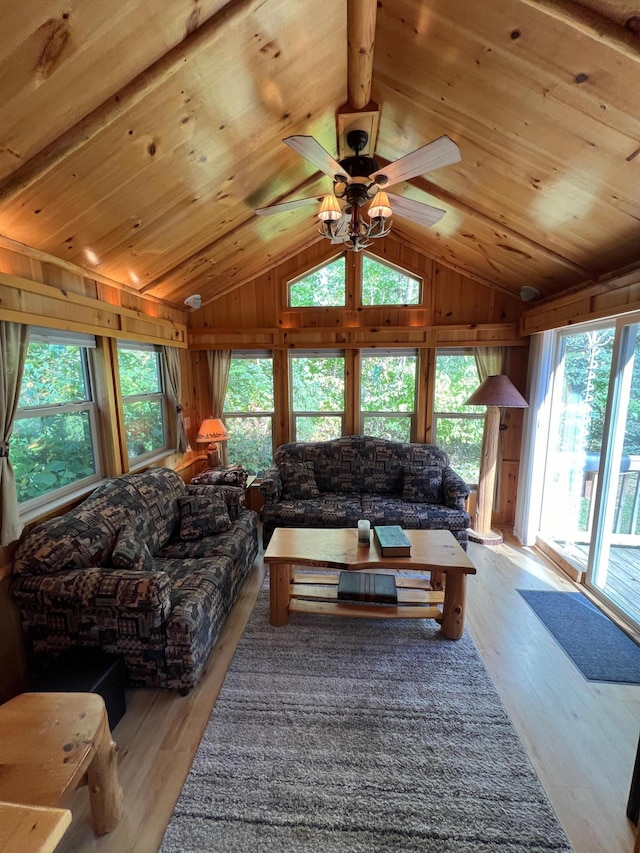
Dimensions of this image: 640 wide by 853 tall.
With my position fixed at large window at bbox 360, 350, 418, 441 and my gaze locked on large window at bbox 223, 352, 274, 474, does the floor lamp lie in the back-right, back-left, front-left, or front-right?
back-left

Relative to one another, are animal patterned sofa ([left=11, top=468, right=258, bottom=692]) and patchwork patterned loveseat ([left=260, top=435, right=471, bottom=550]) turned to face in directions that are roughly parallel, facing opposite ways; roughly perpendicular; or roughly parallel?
roughly perpendicular

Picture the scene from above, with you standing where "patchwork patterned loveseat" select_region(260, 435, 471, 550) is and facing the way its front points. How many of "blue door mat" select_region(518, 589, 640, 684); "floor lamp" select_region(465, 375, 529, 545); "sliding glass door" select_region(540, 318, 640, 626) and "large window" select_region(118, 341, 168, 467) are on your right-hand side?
1

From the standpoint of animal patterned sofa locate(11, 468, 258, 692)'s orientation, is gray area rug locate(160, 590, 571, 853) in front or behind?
in front

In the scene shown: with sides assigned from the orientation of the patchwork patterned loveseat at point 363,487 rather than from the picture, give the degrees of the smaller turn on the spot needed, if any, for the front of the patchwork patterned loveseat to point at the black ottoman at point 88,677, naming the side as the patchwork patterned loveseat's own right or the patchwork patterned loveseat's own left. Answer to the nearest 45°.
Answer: approximately 45° to the patchwork patterned loveseat's own right

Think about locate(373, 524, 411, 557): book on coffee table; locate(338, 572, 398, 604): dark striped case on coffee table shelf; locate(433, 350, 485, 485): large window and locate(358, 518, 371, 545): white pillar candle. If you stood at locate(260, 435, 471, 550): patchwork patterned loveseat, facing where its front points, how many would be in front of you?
3

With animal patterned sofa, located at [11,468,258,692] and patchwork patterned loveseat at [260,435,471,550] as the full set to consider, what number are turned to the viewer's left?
0

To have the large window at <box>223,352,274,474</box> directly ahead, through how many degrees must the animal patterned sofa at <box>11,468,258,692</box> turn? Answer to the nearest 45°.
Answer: approximately 90° to its left

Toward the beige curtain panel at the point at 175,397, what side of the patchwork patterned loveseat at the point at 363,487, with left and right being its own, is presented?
right

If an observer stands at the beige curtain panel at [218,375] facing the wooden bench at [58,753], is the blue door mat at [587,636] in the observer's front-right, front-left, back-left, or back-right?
front-left

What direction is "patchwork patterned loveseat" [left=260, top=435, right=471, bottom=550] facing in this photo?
toward the camera

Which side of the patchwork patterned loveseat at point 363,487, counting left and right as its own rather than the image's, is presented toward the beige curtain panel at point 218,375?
right

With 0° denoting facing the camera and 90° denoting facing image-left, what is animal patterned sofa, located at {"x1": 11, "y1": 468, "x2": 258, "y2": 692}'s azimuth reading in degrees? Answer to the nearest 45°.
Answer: approximately 315°

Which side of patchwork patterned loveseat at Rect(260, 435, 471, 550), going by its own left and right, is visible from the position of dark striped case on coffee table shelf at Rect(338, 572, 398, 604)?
front

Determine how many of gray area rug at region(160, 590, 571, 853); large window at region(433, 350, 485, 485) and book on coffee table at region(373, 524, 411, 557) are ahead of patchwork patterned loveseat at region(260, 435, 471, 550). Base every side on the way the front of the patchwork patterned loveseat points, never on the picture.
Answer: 2
